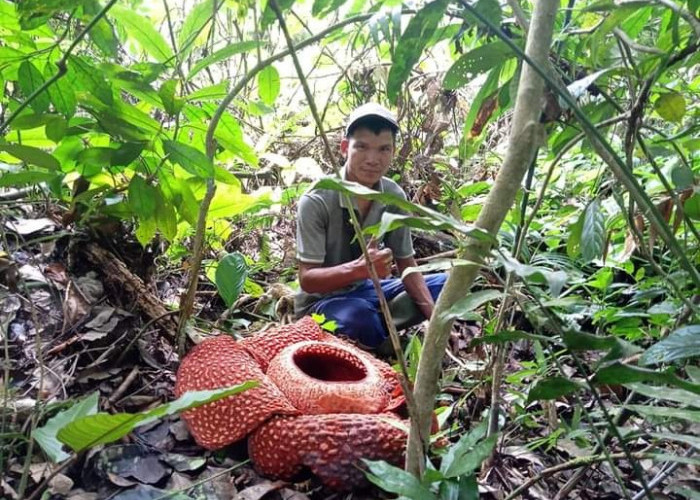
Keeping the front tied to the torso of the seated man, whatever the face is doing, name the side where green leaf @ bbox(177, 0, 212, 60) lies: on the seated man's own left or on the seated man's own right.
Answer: on the seated man's own right

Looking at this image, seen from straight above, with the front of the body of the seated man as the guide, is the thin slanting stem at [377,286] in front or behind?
in front

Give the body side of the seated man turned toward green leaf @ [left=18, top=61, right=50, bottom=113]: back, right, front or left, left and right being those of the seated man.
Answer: right

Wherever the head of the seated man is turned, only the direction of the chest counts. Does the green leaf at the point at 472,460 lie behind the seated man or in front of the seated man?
in front

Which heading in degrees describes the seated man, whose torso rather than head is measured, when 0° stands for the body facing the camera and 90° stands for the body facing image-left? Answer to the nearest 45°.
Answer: approximately 315°

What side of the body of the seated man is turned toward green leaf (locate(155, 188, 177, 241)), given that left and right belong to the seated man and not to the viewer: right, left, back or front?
right
